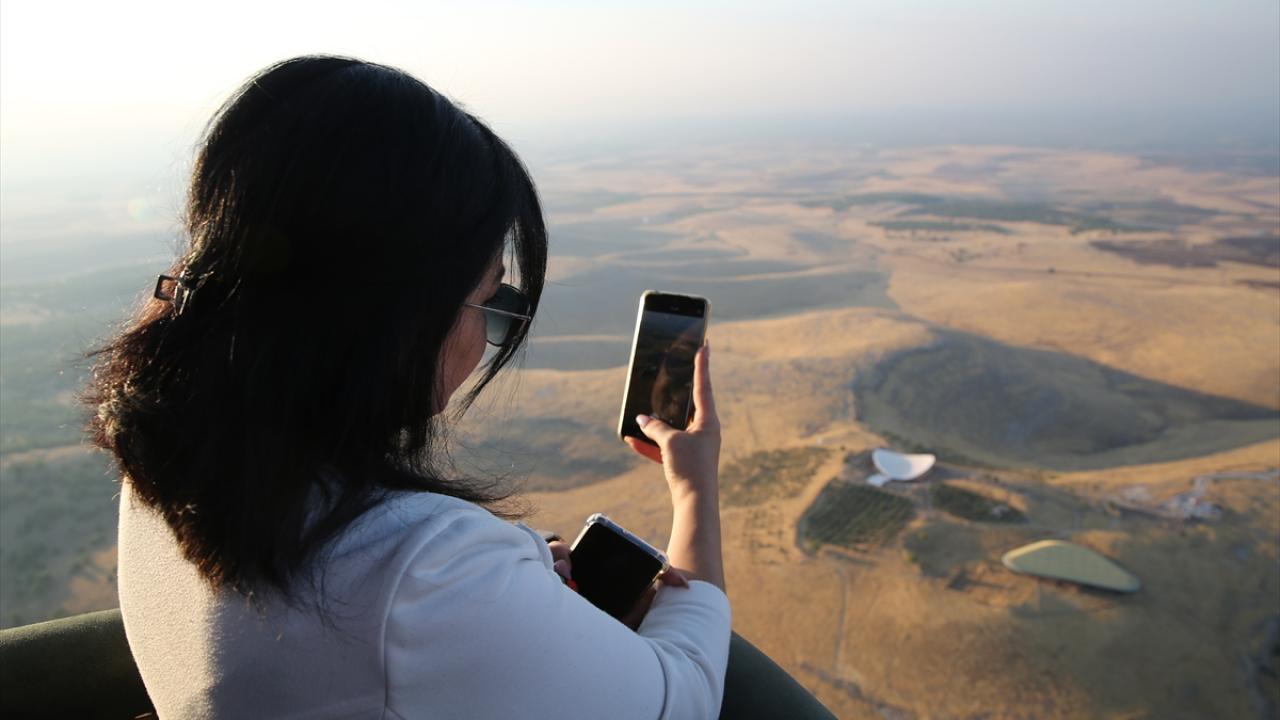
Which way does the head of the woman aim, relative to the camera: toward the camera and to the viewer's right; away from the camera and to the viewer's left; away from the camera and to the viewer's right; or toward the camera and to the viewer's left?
away from the camera and to the viewer's right

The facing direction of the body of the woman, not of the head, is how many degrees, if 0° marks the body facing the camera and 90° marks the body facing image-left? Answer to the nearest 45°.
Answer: approximately 225°
